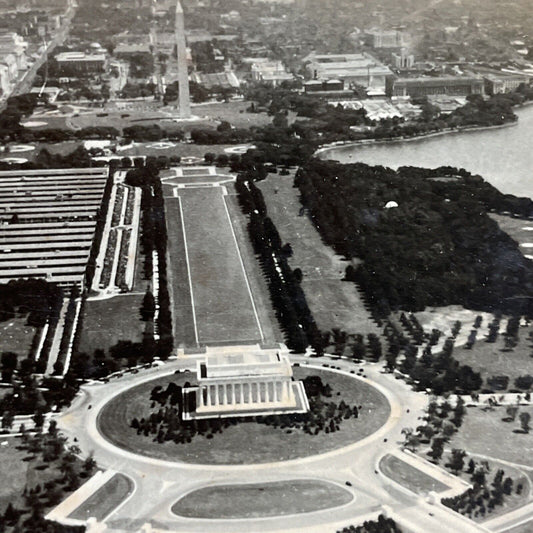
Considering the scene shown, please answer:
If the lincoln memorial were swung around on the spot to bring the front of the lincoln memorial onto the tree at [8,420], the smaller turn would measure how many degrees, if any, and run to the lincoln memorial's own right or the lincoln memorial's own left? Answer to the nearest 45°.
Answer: approximately 90° to the lincoln memorial's own left

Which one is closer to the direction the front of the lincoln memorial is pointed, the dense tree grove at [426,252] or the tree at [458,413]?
the dense tree grove

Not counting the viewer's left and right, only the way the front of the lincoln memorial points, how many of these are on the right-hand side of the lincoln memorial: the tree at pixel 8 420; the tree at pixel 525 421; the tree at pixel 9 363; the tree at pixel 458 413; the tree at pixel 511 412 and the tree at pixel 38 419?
3

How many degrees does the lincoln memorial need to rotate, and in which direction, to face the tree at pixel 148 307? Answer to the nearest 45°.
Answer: approximately 45° to its left

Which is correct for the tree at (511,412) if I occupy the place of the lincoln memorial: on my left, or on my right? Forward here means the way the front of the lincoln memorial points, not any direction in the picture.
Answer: on my right

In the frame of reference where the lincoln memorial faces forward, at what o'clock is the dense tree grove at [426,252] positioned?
The dense tree grove is roughly at 1 o'clock from the lincoln memorial.

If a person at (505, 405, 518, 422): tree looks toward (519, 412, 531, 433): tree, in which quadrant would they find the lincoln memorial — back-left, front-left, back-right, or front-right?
back-right

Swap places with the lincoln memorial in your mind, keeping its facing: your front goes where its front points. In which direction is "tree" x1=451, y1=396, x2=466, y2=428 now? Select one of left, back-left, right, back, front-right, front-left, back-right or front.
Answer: right

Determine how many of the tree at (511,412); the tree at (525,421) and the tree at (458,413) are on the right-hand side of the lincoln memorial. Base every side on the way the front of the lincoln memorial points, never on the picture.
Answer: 3

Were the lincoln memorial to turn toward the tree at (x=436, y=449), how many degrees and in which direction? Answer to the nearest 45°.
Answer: approximately 135° to its right

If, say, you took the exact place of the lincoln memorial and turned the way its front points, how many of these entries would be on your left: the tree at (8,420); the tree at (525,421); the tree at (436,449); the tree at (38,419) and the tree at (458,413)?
2

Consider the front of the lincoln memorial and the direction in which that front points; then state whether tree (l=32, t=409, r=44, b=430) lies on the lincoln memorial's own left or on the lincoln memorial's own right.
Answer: on the lincoln memorial's own left

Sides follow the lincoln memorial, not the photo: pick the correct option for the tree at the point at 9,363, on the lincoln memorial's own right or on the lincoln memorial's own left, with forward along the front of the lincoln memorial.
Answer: on the lincoln memorial's own left

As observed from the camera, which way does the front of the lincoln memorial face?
facing away from the viewer
